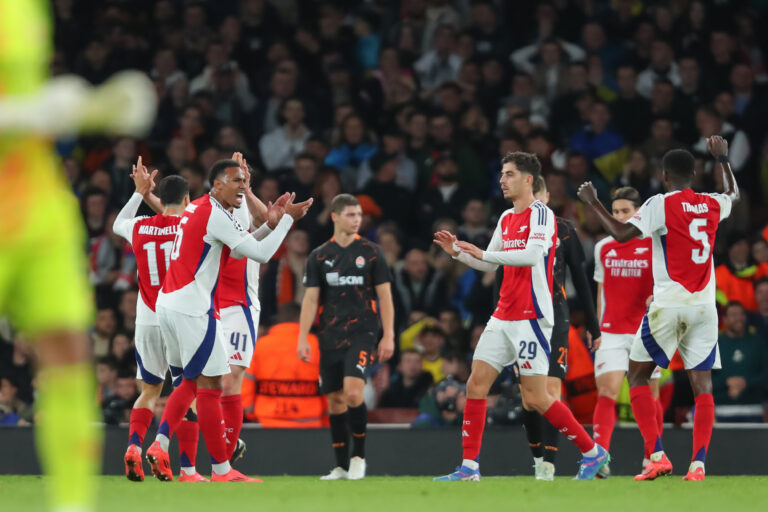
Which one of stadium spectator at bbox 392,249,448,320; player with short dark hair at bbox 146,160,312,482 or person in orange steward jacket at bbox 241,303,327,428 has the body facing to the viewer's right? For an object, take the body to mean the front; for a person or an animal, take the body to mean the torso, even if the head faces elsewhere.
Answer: the player with short dark hair

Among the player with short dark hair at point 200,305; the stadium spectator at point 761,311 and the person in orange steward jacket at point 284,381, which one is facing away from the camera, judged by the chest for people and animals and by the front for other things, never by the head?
the person in orange steward jacket at point 284,381

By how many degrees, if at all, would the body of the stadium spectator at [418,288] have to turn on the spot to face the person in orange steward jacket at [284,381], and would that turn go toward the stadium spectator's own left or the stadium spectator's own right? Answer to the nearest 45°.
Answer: approximately 45° to the stadium spectator's own right

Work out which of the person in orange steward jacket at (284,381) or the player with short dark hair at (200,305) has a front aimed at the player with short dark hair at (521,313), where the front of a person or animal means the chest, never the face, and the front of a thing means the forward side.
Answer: the player with short dark hair at (200,305)

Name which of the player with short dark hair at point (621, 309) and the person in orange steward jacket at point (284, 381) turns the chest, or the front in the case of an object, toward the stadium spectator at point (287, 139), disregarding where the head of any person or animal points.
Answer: the person in orange steward jacket at point (284, 381)

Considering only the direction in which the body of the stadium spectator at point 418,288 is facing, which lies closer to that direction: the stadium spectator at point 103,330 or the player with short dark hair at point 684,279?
the player with short dark hair

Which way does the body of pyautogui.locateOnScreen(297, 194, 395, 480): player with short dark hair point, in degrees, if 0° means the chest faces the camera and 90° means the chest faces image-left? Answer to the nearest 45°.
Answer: approximately 0°

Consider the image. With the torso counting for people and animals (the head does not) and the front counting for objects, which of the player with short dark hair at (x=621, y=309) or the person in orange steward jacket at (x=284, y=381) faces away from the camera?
the person in orange steward jacket

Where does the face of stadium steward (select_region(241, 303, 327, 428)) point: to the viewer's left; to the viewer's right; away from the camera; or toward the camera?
away from the camera

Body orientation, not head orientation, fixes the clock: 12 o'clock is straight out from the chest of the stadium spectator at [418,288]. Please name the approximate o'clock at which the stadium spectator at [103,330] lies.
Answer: the stadium spectator at [103,330] is roughly at 3 o'clock from the stadium spectator at [418,288].

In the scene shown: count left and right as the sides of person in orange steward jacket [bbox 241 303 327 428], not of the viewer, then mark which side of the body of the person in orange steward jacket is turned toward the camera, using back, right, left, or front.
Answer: back
